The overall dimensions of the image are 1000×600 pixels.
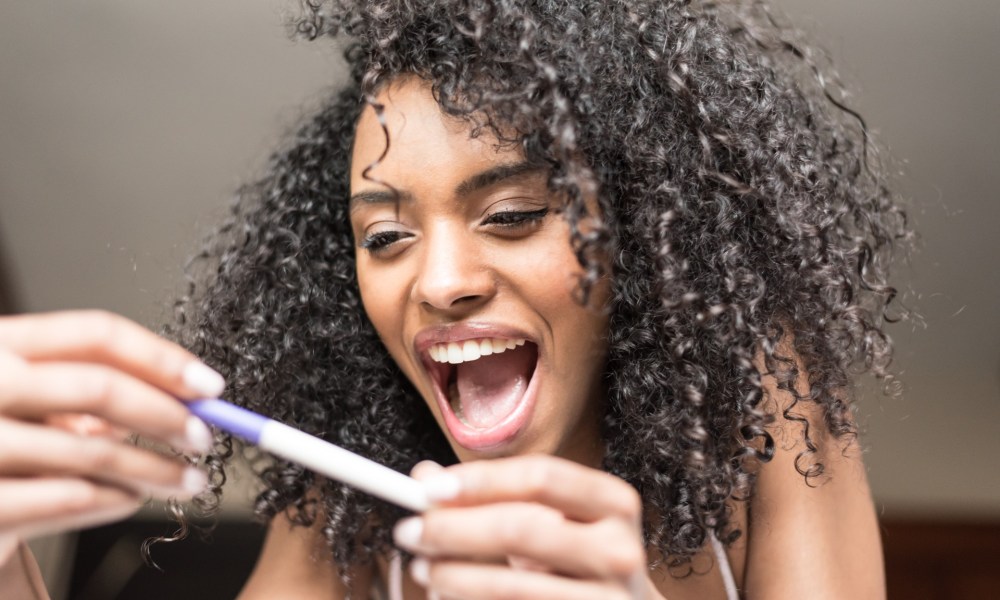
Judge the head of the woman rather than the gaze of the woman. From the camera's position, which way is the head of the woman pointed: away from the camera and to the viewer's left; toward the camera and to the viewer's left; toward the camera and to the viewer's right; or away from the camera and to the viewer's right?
toward the camera and to the viewer's left

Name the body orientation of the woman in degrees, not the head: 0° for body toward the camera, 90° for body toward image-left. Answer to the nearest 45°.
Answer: approximately 45°
